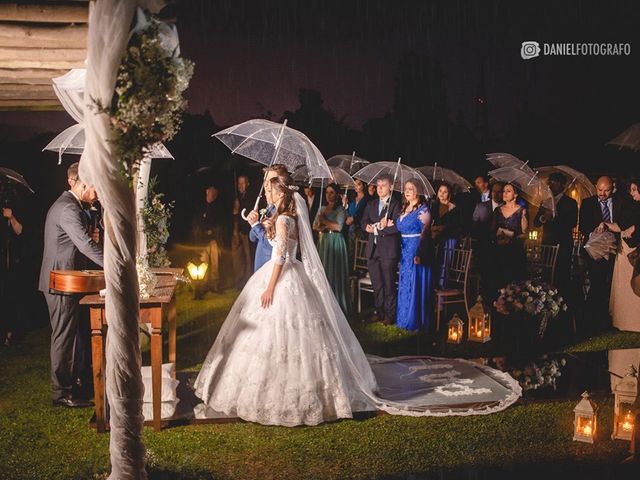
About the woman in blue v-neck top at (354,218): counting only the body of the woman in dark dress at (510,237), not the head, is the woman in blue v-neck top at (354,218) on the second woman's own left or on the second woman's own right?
on the second woman's own right

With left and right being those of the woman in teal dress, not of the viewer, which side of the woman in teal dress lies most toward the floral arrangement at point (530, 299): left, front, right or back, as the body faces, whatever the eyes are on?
left

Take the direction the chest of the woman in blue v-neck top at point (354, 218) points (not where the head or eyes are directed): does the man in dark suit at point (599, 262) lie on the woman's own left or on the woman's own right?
on the woman's own left

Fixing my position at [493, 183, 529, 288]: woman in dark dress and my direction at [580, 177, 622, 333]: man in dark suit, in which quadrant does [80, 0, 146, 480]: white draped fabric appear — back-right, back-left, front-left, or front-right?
back-right

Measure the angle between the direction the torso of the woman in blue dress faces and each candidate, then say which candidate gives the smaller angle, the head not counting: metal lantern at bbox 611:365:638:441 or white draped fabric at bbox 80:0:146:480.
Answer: the white draped fabric

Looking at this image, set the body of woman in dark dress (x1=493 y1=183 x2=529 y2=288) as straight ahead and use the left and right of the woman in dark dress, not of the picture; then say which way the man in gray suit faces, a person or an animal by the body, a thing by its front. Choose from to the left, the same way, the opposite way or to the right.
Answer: the opposite way

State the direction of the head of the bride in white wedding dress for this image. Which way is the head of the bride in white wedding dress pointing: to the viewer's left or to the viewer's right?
to the viewer's left

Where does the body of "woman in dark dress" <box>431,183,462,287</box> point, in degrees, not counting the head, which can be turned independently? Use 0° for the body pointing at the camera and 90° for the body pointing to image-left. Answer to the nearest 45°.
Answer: approximately 45°

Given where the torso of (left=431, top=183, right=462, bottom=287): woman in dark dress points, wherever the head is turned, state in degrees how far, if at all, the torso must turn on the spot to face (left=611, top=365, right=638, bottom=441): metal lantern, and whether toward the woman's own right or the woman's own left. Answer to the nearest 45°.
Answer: approximately 45° to the woman's own left

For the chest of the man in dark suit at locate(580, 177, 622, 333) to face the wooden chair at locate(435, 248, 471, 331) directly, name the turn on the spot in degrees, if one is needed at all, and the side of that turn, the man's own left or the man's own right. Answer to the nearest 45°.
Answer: approximately 45° to the man's own right
